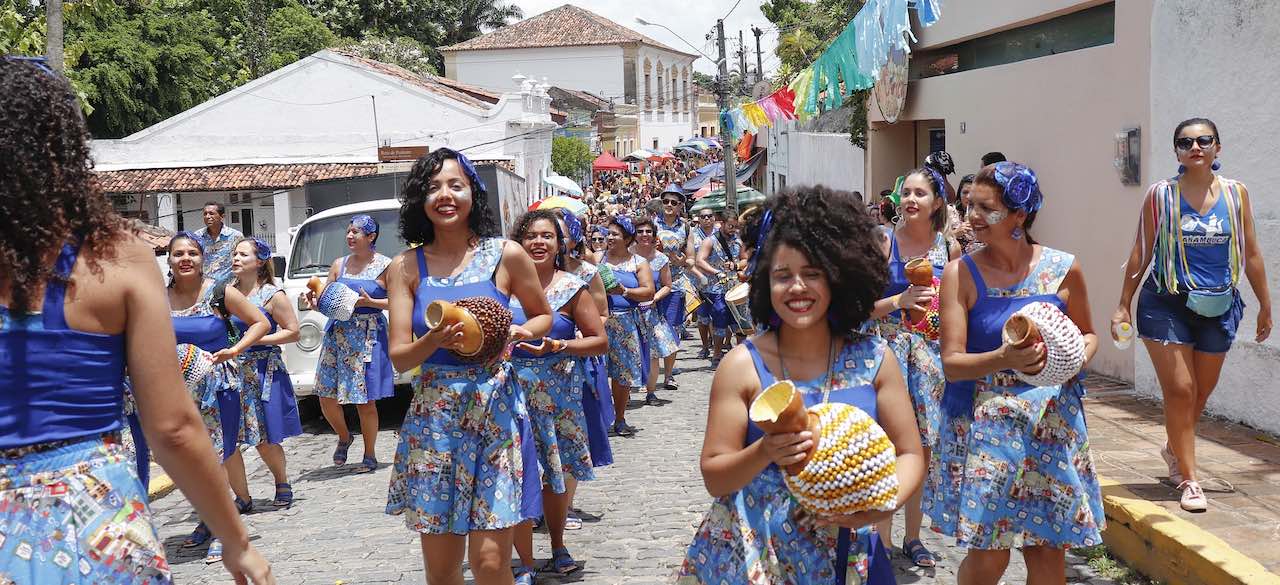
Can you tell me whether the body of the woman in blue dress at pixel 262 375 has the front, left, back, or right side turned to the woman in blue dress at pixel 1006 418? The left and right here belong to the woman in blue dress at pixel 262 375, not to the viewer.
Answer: left

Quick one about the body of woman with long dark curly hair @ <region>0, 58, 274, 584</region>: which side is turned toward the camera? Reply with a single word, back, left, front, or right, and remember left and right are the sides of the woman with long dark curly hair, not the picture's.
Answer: back

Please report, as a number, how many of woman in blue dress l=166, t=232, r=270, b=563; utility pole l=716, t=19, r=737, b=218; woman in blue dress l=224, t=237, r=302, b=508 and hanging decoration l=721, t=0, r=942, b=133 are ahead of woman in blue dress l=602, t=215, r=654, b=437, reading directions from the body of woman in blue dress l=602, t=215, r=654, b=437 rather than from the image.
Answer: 2

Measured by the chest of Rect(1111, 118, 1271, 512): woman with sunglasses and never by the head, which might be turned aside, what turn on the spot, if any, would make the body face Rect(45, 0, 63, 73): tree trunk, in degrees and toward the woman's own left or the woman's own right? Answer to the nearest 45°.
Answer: approximately 90° to the woman's own right

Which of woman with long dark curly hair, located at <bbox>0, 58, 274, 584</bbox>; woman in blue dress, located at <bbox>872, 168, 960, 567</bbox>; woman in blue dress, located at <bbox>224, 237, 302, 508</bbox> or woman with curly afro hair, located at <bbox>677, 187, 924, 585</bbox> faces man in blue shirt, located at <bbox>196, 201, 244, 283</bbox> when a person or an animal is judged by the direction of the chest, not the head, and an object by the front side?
woman with long dark curly hair, located at <bbox>0, 58, 274, 584</bbox>

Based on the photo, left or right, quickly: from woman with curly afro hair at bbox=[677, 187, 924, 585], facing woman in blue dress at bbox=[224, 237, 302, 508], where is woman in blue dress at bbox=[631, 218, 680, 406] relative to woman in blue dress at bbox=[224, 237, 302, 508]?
right

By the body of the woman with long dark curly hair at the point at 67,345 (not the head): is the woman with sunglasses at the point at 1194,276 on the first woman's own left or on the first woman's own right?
on the first woman's own right

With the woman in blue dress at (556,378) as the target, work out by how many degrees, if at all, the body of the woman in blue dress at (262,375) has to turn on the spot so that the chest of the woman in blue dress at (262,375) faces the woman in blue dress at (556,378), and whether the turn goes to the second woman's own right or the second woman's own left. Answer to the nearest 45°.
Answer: approximately 90° to the second woman's own left

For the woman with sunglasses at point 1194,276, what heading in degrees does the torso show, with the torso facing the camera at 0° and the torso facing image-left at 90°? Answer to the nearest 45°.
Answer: approximately 0°
